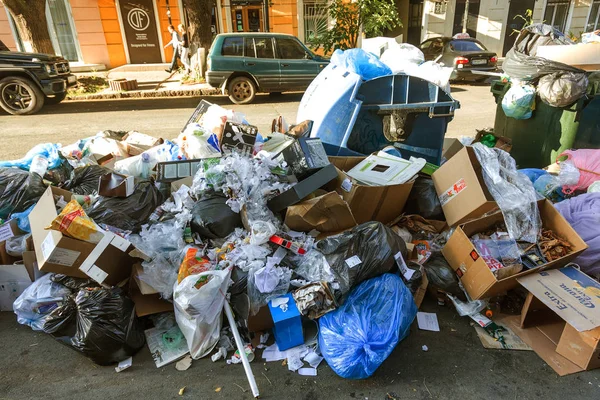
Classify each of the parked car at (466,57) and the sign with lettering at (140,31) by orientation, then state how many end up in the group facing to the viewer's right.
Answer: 0

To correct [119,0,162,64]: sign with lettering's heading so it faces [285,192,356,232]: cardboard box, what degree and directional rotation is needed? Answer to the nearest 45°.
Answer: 0° — it already faces it

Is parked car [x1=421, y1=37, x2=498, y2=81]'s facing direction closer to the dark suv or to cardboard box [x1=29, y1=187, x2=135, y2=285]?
the dark suv

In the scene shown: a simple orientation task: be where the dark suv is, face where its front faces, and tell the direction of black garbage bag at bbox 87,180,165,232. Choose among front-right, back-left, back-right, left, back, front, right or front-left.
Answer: front-right

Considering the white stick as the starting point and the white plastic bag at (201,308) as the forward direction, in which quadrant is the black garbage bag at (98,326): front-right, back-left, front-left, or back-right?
front-left

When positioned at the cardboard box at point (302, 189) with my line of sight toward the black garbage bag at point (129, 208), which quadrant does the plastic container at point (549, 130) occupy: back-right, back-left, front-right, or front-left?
back-right

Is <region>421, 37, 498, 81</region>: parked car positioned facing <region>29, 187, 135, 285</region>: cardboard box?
no

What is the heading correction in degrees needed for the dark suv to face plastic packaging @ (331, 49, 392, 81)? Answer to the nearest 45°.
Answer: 0° — it already faces it

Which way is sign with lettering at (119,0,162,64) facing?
toward the camera

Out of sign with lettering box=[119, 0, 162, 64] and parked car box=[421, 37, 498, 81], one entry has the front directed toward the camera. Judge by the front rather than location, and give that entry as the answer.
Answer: the sign with lettering

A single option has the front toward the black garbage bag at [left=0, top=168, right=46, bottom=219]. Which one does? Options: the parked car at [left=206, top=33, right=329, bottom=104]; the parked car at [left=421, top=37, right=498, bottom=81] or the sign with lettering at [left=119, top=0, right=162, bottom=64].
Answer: the sign with lettering

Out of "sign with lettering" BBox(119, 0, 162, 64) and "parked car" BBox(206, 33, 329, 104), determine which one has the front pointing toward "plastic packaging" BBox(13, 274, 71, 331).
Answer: the sign with lettering

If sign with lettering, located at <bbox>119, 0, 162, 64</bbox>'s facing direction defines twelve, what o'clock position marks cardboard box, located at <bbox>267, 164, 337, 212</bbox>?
The cardboard box is roughly at 12 o'clock from the sign with lettering.

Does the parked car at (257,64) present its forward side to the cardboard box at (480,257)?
no

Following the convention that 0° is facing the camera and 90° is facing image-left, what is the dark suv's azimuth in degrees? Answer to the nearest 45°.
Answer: approximately 315°
